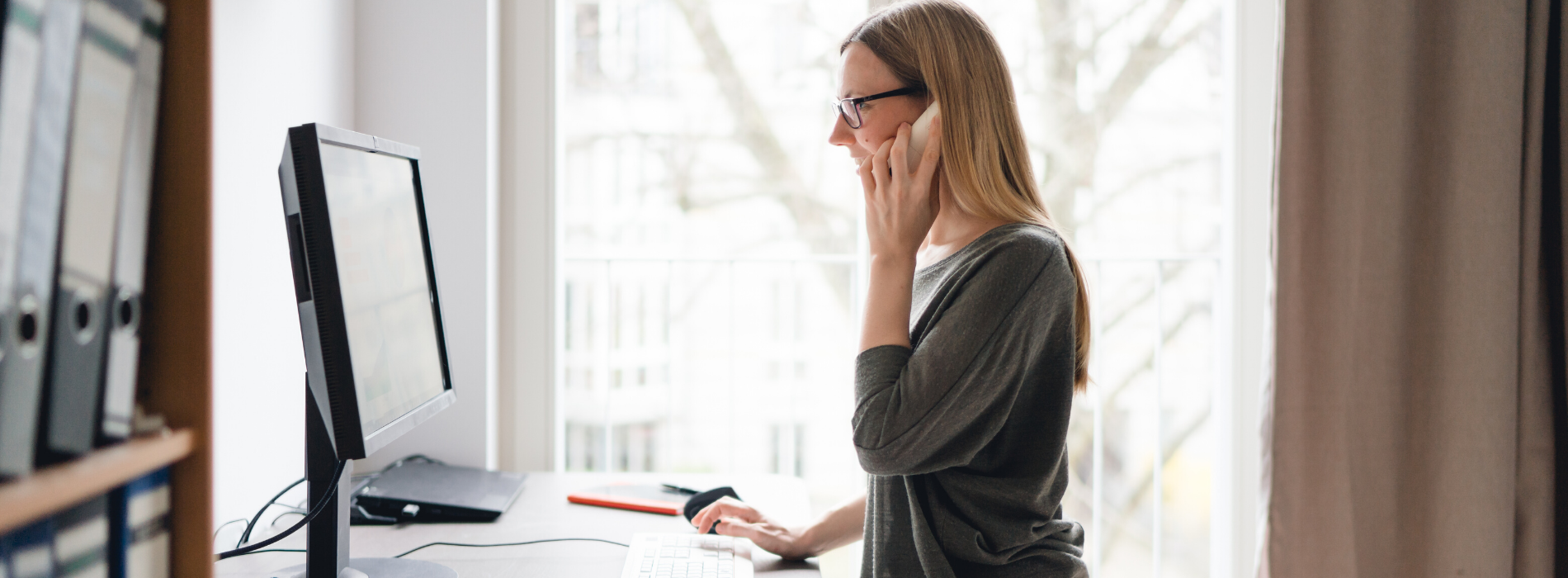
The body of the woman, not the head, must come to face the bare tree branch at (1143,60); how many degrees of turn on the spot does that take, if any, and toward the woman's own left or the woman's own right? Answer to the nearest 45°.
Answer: approximately 135° to the woman's own right

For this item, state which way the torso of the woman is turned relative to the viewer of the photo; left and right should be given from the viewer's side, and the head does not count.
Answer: facing to the left of the viewer

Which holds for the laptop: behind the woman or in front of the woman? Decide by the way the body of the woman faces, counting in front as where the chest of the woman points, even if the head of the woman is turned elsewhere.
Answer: in front

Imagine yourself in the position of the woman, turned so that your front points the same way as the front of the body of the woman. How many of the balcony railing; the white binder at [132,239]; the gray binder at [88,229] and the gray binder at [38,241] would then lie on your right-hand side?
1

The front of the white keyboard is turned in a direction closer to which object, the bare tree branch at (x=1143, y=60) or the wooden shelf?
the bare tree branch

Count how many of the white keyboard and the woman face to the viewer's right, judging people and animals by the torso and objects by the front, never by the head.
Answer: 1

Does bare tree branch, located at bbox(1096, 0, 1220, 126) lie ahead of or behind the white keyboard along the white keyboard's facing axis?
ahead

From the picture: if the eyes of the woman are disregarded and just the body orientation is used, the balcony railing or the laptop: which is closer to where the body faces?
the laptop

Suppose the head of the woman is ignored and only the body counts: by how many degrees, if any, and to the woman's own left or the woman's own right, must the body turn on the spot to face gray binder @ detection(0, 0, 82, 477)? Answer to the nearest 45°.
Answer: approximately 45° to the woman's own left

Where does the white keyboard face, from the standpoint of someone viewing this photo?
facing to the right of the viewer

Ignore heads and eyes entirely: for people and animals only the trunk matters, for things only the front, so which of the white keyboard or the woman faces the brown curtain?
the white keyboard

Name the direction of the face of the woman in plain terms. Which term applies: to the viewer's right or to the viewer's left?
to the viewer's left

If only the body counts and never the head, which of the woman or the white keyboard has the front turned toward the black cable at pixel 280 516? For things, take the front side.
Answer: the woman

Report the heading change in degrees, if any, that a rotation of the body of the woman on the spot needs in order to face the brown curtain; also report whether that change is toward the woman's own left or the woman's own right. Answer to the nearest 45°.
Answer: approximately 135° to the woman's own right

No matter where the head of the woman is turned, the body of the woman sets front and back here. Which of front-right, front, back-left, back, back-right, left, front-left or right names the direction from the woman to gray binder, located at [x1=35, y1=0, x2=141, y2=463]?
front-left

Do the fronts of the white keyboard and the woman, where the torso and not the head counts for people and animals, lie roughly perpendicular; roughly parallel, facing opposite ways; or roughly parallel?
roughly parallel, facing opposite ways
